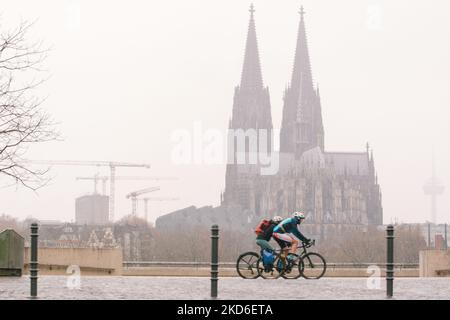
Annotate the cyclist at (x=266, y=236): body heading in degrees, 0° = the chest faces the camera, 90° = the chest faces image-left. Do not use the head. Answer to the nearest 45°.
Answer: approximately 270°

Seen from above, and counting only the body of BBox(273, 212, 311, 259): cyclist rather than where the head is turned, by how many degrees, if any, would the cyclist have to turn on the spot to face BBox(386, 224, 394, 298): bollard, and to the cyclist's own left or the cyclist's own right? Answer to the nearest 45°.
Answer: approximately 90° to the cyclist's own right

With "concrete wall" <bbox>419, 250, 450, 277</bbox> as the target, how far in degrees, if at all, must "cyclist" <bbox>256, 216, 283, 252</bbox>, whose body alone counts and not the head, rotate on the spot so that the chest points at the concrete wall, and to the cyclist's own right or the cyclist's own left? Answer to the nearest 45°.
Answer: approximately 45° to the cyclist's own left

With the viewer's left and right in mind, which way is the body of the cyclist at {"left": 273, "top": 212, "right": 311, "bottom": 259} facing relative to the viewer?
facing to the right of the viewer

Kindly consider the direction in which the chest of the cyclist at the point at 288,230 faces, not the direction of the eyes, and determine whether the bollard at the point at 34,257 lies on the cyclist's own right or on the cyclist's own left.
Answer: on the cyclist's own right

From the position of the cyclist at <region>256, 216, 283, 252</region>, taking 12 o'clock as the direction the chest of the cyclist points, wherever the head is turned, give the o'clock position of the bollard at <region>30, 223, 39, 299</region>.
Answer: The bollard is roughly at 4 o'clock from the cyclist.

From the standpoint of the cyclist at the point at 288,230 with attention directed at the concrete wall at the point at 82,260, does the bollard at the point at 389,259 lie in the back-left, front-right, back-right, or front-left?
back-left

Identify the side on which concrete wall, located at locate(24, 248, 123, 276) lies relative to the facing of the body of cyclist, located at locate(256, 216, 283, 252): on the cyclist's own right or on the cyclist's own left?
on the cyclist's own left
